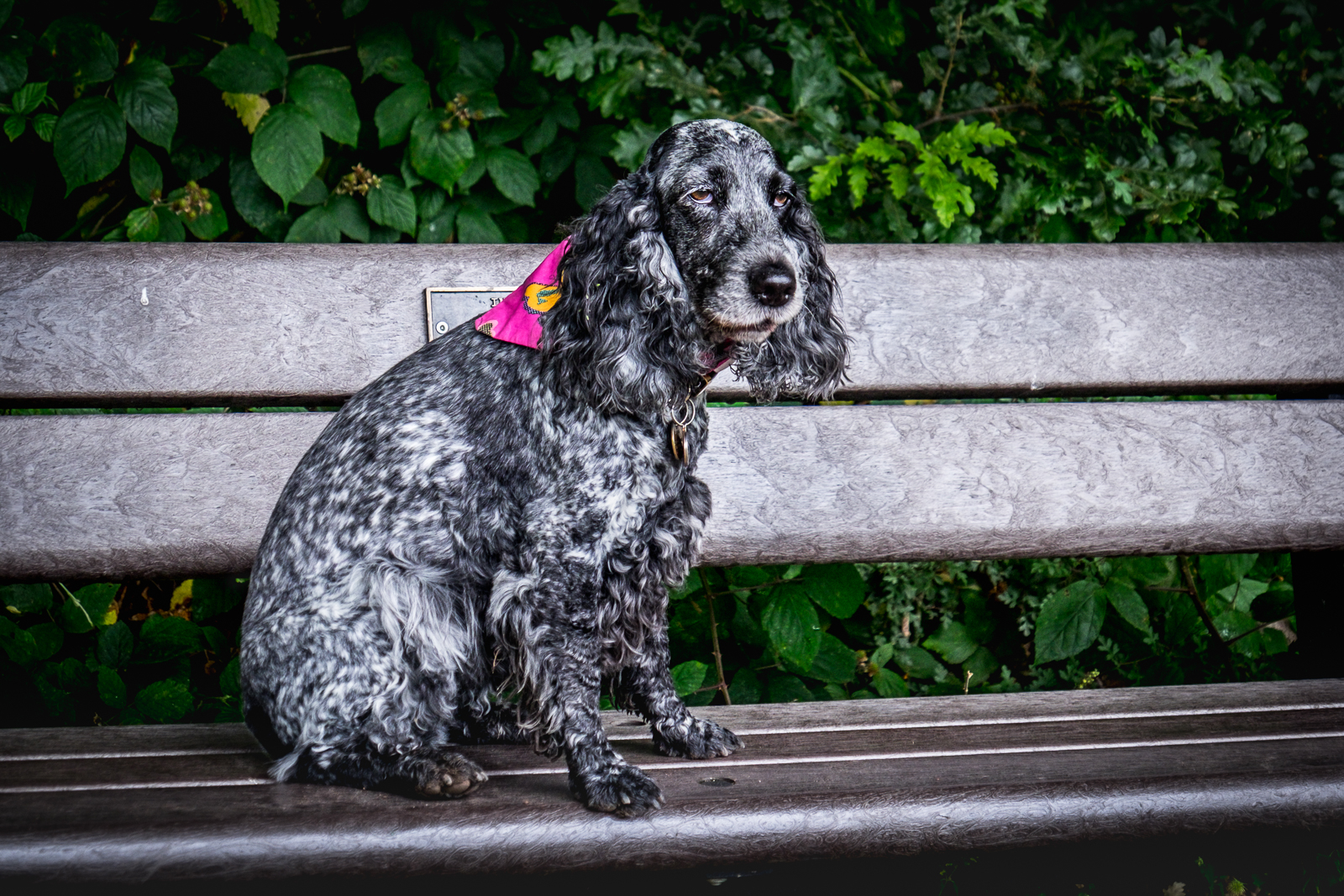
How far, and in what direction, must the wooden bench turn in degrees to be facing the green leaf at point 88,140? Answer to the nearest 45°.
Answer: approximately 90° to its right

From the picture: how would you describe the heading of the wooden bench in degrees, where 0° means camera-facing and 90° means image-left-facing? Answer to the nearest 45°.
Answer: approximately 0°

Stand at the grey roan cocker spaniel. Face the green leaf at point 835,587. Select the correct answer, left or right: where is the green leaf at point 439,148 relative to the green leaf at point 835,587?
left

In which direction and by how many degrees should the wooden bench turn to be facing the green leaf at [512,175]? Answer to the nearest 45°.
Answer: approximately 135° to its right

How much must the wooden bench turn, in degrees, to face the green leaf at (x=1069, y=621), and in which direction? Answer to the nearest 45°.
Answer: approximately 135° to its left

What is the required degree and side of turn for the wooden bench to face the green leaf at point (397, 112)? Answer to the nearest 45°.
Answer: approximately 135° to its right

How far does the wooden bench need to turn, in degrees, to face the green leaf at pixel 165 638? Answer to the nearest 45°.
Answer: approximately 90° to its right

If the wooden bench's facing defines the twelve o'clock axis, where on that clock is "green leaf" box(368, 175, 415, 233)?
The green leaf is roughly at 4 o'clock from the wooden bench.
